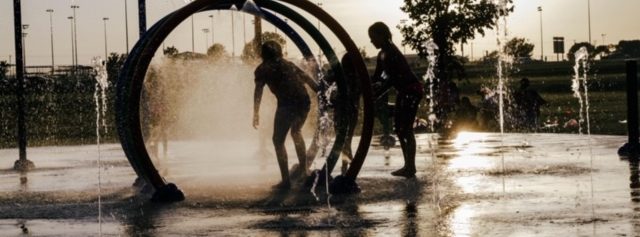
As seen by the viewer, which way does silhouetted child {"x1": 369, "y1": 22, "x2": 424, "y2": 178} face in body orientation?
to the viewer's left

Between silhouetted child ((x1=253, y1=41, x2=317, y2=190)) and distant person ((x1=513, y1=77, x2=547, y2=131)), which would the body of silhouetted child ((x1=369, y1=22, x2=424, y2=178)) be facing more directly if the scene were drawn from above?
the silhouetted child

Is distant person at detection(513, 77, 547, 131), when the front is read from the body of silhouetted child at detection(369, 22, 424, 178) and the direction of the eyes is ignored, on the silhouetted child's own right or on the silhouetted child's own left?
on the silhouetted child's own right

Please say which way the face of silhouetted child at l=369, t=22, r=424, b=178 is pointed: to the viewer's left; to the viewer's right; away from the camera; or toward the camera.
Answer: to the viewer's left

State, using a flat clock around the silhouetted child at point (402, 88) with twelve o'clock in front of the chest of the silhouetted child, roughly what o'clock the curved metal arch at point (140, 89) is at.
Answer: The curved metal arch is roughly at 11 o'clock from the silhouetted child.
